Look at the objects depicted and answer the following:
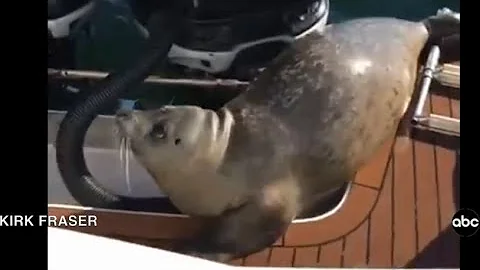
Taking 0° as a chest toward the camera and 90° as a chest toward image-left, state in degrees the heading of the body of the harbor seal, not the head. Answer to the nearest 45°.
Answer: approximately 45°
